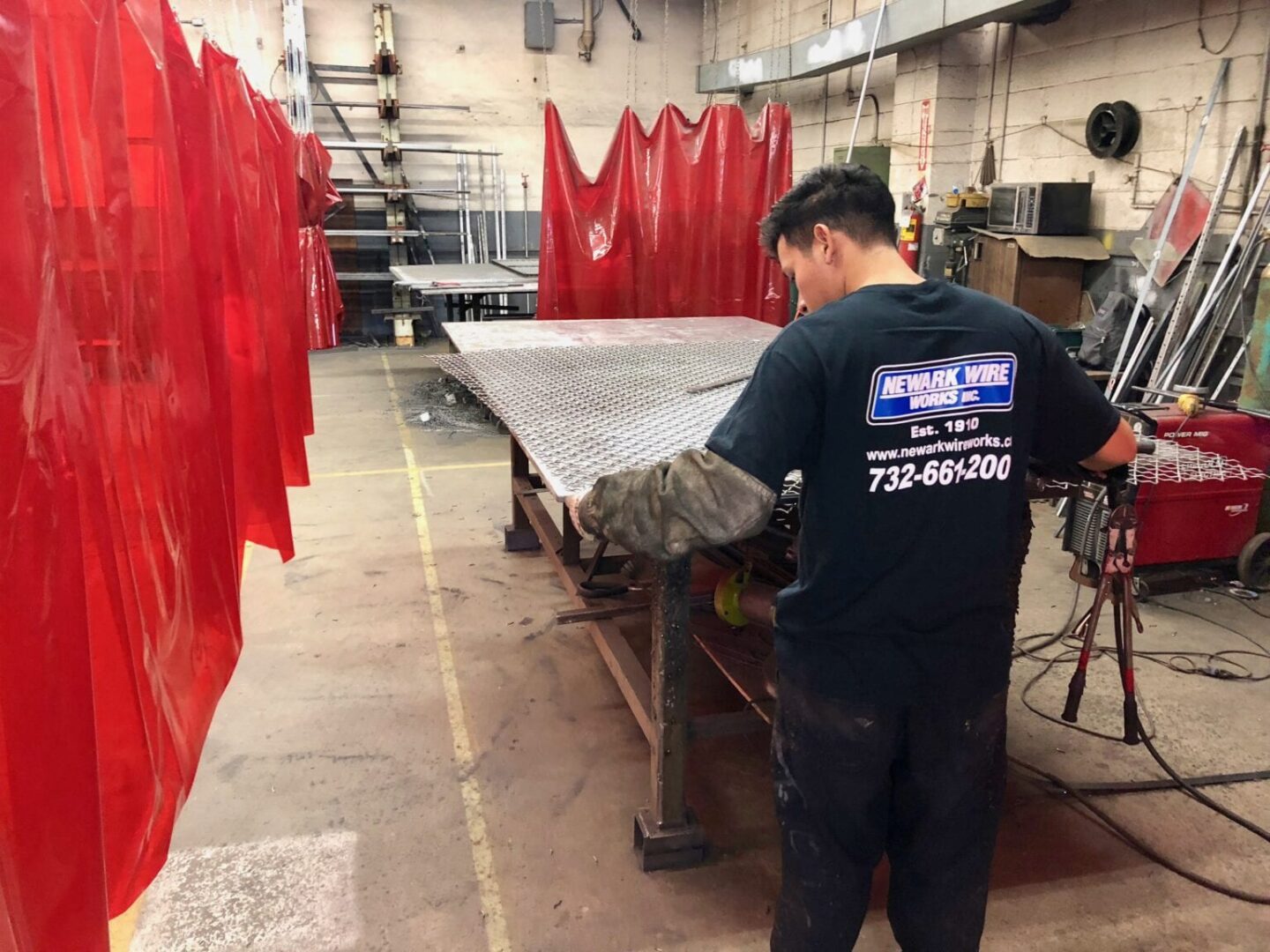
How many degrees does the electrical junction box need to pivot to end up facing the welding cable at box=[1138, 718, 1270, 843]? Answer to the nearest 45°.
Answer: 0° — it already faces it

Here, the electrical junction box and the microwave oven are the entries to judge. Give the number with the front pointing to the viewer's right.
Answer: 0

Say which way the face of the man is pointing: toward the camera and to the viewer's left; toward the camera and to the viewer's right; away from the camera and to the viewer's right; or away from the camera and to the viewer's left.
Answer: away from the camera and to the viewer's left

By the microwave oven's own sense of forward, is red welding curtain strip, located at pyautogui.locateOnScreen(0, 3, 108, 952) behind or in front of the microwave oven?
in front

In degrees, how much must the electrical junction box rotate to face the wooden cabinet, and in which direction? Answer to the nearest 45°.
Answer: approximately 45° to its left

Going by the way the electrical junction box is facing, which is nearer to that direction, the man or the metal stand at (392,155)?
the man

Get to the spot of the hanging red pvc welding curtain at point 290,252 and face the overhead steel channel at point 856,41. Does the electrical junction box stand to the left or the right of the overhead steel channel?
left

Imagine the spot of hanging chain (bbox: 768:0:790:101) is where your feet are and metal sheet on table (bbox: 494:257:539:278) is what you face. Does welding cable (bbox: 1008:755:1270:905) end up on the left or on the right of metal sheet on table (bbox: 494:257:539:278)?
left

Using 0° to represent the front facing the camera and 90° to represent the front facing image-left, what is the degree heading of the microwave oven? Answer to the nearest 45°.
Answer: approximately 45°

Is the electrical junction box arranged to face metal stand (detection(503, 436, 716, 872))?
yes

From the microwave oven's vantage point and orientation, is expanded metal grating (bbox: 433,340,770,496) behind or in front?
in front

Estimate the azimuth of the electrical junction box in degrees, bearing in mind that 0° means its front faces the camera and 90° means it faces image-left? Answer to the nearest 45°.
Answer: approximately 0°
